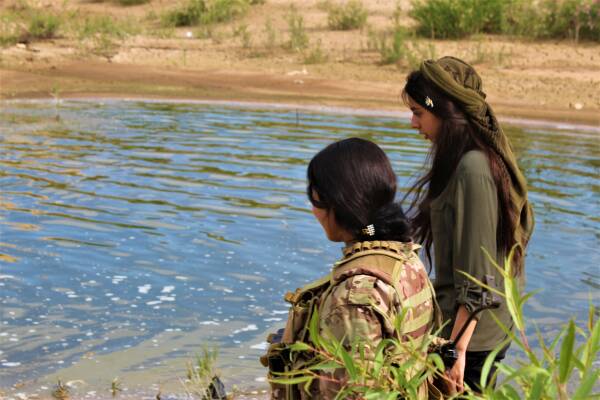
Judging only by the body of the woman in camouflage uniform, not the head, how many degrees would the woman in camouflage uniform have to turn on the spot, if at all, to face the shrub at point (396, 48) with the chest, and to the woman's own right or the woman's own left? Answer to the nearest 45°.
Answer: approximately 45° to the woman's own right

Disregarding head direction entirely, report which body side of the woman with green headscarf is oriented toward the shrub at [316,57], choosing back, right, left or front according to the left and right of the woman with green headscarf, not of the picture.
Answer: right

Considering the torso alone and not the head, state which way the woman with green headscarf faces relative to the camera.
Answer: to the viewer's left

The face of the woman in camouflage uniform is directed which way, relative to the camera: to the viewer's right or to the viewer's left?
to the viewer's left

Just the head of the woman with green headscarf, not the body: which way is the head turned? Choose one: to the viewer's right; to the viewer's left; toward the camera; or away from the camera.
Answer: to the viewer's left

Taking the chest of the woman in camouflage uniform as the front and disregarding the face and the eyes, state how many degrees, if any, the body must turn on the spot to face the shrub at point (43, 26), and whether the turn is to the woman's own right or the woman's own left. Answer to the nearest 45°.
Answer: approximately 45° to the woman's own right

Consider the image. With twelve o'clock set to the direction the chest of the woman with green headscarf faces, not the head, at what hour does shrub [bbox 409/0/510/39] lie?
The shrub is roughly at 3 o'clock from the woman with green headscarf.

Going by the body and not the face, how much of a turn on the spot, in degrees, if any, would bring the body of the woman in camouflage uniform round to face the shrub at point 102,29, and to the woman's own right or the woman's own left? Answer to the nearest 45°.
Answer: approximately 45° to the woman's own right

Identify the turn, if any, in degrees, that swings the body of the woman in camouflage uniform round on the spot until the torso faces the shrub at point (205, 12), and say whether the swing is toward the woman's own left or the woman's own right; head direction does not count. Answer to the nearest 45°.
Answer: approximately 45° to the woman's own right

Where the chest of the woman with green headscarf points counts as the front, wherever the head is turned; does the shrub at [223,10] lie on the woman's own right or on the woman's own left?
on the woman's own right

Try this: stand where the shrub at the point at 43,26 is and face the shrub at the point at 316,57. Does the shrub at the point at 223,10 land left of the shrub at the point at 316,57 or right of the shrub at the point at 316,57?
left

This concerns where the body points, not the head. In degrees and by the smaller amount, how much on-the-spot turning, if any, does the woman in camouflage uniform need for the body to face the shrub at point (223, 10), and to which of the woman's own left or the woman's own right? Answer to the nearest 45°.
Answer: approximately 45° to the woman's own right

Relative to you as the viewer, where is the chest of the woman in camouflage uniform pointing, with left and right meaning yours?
facing away from the viewer and to the left of the viewer
